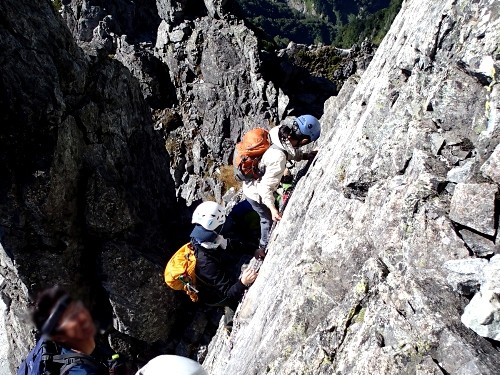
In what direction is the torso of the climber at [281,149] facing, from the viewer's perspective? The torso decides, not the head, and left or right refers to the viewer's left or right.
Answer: facing to the right of the viewer

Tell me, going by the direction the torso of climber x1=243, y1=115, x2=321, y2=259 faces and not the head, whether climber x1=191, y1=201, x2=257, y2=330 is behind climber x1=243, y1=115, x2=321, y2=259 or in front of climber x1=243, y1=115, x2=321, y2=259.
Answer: behind

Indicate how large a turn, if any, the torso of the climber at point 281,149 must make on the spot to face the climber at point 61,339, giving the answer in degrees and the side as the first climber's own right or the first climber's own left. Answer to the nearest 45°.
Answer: approximately 135° to the first climber's own right

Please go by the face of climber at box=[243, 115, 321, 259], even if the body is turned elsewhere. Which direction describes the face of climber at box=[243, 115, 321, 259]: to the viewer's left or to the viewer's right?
to the viewer's right
